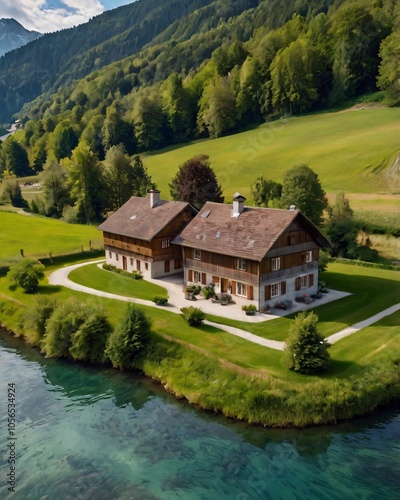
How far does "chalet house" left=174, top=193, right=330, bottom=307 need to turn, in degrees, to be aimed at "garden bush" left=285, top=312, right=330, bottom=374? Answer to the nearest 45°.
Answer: approximately 45° to its left

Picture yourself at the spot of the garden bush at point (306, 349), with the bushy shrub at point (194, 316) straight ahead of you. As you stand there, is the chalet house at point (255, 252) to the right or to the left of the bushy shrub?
right

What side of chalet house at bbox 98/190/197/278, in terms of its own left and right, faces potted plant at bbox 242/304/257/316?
left

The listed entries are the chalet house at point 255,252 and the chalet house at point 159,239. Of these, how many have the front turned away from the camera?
0

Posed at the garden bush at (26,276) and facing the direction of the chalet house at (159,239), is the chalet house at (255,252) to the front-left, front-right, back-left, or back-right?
front-right

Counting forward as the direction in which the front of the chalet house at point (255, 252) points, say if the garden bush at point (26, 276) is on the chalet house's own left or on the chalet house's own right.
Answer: on the chalet house's own right

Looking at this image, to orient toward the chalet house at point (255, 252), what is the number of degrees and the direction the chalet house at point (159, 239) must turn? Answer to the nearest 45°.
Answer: approximately 90° to its left

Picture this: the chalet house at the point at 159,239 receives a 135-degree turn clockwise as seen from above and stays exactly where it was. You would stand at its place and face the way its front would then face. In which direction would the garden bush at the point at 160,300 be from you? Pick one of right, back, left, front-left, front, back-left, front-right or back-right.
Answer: back

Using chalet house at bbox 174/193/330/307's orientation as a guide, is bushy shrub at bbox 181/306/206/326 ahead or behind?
ahead

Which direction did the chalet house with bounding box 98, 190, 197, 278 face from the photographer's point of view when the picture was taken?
facing the viewer and to the left of the viewer

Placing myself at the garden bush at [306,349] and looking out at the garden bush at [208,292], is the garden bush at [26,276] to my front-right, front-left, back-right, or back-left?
front-left
